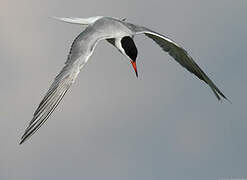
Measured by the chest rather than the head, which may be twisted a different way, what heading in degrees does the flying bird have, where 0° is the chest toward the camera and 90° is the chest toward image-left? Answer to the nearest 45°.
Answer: approximately 315°
